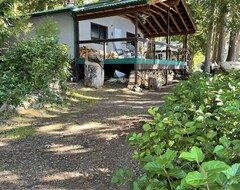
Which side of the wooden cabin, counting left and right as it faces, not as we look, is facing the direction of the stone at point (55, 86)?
right

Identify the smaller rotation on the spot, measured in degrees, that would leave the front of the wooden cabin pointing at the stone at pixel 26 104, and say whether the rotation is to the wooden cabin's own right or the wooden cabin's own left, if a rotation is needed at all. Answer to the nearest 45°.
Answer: approximately 45° to the wooden cabin's own right

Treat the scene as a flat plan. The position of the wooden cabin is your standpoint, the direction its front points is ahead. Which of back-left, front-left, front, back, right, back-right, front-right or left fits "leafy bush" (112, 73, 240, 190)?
front-right

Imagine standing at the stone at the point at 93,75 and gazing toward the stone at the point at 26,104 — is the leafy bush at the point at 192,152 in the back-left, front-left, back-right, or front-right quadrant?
front-left

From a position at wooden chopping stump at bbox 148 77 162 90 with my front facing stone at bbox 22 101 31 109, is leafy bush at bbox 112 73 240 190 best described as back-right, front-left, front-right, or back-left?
front-left

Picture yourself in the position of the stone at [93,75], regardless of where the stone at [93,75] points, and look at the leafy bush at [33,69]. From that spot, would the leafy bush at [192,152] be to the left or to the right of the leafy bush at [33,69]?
left

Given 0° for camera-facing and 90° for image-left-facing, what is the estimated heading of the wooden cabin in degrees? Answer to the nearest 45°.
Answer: approximately 315°
